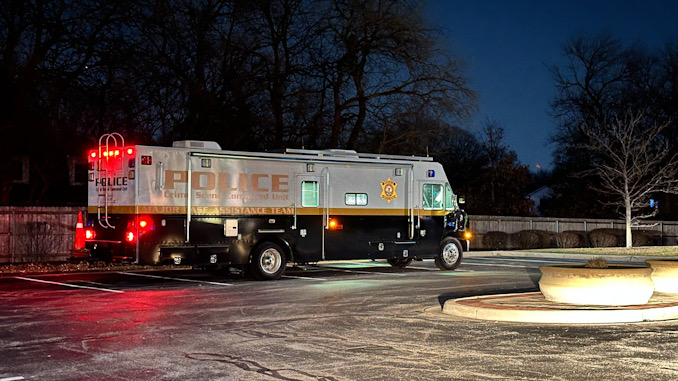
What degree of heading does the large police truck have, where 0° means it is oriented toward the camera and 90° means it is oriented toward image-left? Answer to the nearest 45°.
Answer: approximately 225°

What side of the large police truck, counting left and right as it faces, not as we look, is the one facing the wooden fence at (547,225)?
front

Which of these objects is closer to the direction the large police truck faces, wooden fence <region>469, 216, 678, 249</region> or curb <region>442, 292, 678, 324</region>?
the wooden fence

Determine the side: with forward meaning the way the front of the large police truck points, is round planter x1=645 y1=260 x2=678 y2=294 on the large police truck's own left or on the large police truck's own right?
on the large police truck's own right

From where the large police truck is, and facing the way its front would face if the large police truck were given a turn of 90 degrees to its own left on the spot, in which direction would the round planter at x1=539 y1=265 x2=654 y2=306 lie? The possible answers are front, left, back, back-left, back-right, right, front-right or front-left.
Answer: back

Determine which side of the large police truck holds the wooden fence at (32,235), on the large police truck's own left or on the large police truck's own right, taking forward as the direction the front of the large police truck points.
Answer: on the large police truck's own left
